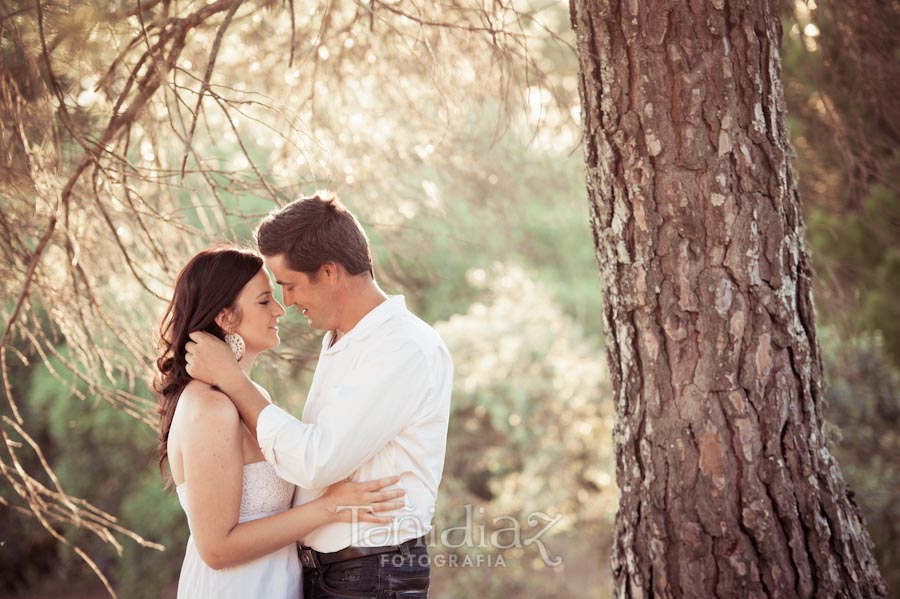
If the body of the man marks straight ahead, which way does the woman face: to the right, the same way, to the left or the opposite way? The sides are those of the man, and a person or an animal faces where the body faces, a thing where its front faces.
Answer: the opposite way

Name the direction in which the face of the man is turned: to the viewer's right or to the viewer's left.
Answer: to the viewer's left

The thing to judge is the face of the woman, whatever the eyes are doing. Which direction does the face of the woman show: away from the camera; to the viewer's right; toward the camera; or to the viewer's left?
to the viewer's right

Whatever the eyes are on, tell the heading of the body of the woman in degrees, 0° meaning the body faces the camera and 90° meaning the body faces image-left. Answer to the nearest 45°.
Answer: approximately 270°

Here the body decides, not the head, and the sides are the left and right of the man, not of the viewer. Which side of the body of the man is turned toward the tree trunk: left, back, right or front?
back

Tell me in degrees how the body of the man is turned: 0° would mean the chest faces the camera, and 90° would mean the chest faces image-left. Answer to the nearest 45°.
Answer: approximately 90°
